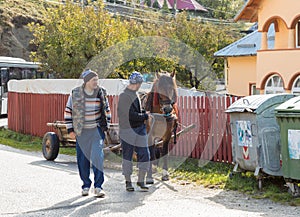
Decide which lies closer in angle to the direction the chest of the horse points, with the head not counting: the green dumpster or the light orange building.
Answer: the green dumpster

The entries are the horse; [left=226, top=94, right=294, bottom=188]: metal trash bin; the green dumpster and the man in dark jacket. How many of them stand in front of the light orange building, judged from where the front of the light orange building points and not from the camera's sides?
4

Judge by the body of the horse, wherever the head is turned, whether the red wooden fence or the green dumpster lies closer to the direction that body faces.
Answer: the green dumpster

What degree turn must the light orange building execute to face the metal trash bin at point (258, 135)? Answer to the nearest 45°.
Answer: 0° — it already faces it

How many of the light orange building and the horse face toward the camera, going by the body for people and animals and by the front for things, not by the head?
2

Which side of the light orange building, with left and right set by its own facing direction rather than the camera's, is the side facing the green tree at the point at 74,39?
right

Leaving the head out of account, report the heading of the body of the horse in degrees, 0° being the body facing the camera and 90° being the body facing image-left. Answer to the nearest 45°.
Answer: approximately 0°

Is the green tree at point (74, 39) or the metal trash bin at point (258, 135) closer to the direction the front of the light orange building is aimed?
the metal trash bin

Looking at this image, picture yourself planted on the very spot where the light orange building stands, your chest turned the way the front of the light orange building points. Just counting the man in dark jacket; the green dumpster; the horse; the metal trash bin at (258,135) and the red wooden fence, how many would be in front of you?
5

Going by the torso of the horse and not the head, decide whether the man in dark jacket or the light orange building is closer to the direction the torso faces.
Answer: the man in dark jacket

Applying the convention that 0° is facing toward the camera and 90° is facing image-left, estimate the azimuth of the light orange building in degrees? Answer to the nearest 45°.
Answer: approximately 0°
